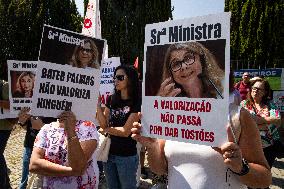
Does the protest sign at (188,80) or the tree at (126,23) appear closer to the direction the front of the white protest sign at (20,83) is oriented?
the protest sign

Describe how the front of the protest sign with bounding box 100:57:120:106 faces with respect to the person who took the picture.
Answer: facing the viewer

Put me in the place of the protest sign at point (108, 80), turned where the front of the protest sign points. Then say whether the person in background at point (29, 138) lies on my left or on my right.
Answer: on my right

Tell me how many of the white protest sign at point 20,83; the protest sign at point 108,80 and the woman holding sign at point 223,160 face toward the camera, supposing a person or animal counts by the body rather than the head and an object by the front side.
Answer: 3

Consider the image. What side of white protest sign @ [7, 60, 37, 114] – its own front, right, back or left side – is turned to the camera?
front

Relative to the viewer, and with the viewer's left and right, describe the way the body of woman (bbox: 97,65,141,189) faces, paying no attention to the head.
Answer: facing the viewer and to the left of the viewer

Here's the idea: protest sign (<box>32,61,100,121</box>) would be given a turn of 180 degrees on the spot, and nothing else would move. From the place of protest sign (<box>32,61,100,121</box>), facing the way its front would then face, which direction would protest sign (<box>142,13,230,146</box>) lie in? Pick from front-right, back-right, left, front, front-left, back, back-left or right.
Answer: back-right

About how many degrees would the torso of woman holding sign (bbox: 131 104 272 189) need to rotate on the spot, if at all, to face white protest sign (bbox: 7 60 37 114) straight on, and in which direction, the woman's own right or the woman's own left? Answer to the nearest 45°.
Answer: approximately 135° to the woman's own right

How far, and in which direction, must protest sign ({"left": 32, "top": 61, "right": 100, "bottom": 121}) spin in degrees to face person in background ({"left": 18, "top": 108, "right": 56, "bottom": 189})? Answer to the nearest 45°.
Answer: approximately 180°

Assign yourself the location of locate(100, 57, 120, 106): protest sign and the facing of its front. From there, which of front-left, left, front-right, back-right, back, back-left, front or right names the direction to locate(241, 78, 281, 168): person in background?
left

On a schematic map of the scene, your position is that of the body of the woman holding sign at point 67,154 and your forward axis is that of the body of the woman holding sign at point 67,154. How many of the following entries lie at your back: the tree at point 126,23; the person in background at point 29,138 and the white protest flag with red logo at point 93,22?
3

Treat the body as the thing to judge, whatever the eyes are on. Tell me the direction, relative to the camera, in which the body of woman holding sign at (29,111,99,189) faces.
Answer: toward the camera
